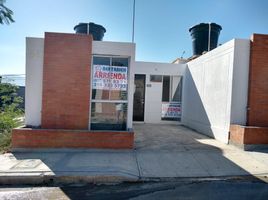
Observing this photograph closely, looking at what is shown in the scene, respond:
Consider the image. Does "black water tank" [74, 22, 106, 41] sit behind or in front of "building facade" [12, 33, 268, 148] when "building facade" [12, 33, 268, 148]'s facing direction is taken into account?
behind

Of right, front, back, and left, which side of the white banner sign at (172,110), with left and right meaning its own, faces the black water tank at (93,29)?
right

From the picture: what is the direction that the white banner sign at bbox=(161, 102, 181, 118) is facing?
toward the camera

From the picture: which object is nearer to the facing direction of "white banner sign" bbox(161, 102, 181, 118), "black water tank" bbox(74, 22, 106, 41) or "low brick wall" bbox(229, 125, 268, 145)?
the low brick wall

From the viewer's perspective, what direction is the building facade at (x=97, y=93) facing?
toward the camera

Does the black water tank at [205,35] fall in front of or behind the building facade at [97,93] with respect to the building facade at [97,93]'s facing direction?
behind

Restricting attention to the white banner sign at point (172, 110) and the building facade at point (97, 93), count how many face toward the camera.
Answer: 2

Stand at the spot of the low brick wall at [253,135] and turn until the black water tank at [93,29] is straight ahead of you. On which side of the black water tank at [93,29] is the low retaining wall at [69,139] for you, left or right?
left

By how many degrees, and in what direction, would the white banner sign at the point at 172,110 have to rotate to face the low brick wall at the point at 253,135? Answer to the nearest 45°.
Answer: approximately 45° to its left
